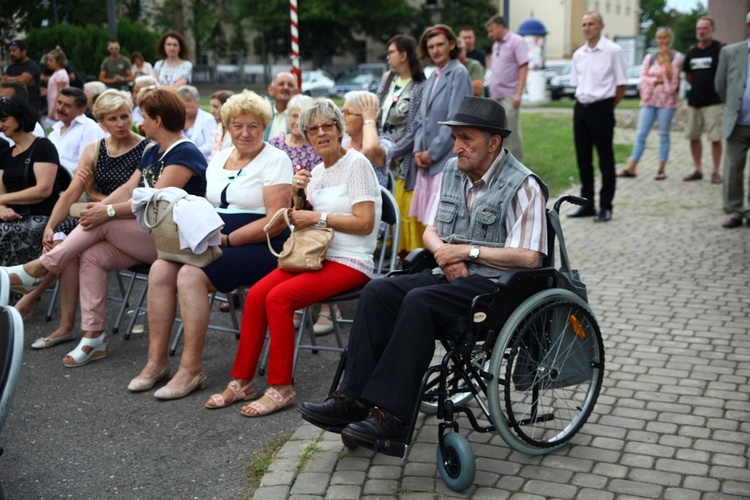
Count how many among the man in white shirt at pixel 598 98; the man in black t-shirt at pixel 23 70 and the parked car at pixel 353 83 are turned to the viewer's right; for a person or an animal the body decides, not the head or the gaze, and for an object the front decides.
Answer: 0

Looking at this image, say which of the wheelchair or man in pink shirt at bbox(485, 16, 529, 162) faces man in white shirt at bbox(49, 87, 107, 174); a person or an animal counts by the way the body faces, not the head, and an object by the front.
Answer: the man in pink shirt

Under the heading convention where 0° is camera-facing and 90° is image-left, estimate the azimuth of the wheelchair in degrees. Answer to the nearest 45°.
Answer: approximately 45°

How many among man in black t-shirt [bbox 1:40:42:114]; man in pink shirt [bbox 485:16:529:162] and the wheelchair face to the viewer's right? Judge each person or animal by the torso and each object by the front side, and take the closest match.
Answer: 0

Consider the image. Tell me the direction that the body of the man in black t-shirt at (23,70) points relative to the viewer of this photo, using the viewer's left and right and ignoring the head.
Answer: facing the viewer and to the left of the viewer

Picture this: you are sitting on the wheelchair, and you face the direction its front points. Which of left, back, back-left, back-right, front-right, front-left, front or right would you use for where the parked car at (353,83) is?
back-right

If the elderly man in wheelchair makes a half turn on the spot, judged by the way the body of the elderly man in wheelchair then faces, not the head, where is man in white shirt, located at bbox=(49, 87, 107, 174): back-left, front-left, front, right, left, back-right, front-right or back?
left

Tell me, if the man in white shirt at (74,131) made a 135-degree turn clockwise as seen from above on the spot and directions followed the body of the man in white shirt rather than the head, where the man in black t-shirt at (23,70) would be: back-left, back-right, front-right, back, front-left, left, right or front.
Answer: front

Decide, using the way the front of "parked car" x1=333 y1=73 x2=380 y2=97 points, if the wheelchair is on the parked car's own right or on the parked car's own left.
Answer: on the parked car's own left

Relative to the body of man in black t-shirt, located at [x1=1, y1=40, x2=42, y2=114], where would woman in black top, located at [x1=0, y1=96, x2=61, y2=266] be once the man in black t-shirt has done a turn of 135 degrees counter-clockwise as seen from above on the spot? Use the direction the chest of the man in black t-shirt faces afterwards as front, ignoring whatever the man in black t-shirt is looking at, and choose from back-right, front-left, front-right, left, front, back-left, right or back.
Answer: right

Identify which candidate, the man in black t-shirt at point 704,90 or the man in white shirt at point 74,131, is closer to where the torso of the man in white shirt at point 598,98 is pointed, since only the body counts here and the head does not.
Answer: the man in white shirt

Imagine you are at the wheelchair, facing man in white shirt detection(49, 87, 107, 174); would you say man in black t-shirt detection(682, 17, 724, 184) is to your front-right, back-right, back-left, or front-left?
front-right

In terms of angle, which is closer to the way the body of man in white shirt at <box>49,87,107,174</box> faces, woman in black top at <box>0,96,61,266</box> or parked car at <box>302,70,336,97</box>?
the woman in black top
